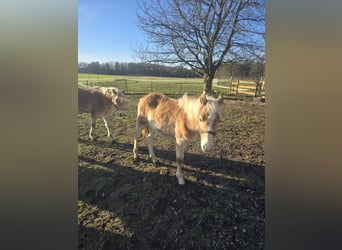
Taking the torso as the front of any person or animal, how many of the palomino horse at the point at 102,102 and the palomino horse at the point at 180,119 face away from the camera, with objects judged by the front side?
0

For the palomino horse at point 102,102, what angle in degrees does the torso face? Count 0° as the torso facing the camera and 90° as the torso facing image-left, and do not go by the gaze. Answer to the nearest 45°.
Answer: approximately 270°

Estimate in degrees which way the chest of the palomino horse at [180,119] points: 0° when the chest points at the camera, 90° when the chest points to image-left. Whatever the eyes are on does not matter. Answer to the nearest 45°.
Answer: approximately 315°
